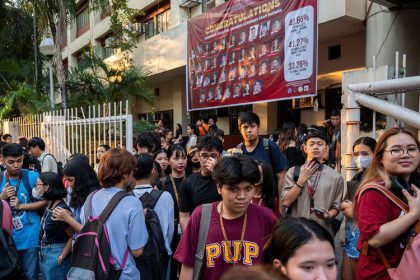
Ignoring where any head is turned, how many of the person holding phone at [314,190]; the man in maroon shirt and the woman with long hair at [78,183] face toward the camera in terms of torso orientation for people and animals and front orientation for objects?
2

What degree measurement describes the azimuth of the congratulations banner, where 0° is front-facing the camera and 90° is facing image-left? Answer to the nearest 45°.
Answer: approximately 45°

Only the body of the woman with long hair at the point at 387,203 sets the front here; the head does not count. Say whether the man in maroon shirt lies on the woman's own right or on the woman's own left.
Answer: on the woman's own right

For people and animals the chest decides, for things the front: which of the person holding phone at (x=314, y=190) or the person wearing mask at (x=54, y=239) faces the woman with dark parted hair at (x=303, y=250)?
the person holding phone

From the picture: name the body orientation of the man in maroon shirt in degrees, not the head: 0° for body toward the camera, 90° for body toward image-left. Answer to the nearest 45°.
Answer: approximately 0°

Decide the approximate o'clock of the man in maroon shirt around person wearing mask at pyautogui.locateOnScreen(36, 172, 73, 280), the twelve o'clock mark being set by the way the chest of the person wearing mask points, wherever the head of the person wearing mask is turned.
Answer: The man in maroon shirt is roughly at 8 o'clock from the person wearing mask.
